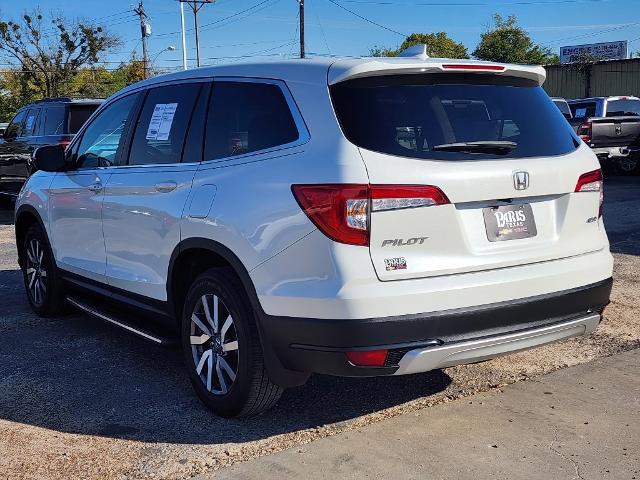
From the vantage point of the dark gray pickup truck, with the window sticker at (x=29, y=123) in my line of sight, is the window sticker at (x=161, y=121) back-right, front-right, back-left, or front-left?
front-left

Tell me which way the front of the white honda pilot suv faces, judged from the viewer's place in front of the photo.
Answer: facing away from the viewer and to the left of the viewer

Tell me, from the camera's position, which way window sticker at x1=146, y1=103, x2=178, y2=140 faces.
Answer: facing the viewer and to the left of the viewer

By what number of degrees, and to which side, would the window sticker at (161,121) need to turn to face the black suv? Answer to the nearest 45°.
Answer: approximately 135° to its right

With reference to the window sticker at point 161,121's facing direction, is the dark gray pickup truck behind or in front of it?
behind

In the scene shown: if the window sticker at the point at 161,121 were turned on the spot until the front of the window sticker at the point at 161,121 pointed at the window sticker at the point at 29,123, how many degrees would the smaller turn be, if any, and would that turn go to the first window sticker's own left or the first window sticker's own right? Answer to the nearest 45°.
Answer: approximately 135° to the first window sticker's own right

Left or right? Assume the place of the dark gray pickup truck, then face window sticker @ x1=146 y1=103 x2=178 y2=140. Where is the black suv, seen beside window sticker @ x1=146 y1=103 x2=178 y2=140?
right

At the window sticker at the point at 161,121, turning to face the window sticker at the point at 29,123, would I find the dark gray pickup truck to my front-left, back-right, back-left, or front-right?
front-right
